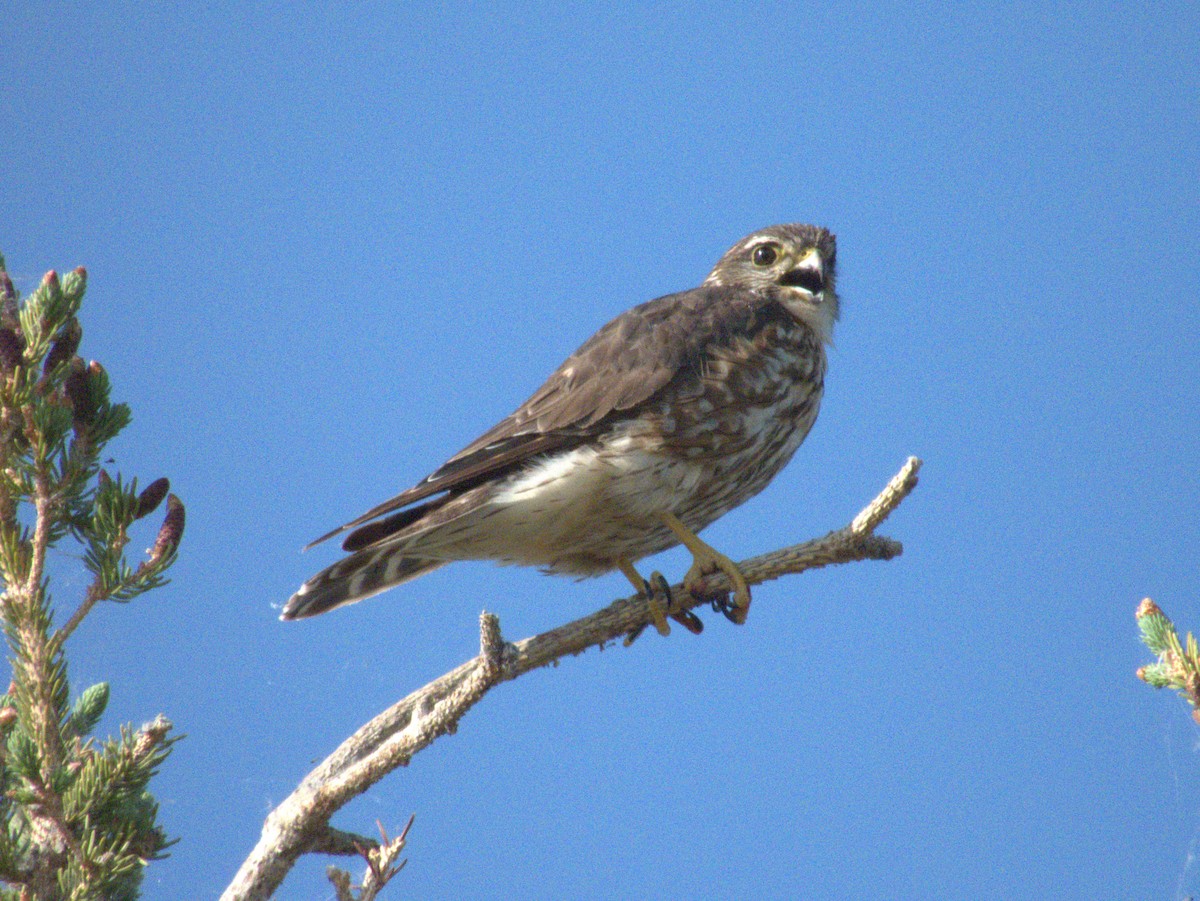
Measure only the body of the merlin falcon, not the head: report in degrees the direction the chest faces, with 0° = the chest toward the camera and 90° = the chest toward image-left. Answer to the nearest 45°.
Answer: approximately 270°

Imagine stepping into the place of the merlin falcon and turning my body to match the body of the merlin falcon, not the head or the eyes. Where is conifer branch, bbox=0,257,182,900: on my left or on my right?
on my right
